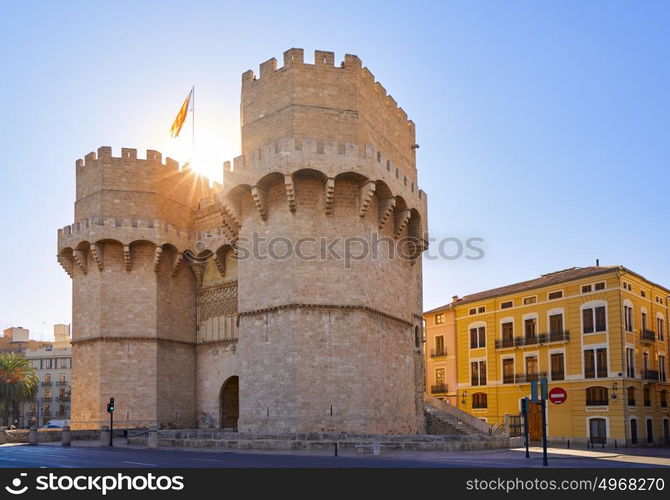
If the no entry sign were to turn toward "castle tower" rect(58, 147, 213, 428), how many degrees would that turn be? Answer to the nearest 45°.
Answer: approximately 135° to its right

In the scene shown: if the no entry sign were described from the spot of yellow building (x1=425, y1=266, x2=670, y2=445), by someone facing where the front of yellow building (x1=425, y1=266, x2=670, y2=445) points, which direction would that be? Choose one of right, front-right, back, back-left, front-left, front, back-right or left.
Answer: front-left

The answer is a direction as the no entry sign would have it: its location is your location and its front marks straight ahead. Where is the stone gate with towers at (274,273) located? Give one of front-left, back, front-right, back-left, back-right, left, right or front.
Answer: back-right

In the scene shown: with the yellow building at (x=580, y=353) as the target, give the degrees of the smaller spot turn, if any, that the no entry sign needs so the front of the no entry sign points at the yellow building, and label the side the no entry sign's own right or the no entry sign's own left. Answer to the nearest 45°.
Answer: approximately 180°

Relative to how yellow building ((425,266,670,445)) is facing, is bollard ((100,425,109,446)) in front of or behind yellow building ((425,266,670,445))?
in front

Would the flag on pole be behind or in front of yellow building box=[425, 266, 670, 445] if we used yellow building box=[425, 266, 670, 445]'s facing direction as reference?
in front

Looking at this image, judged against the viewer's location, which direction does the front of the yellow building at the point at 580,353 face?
facing the viewer and to the left of the viewer

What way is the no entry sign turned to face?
toward the camera

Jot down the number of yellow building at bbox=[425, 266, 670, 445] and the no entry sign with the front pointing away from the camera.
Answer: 0
